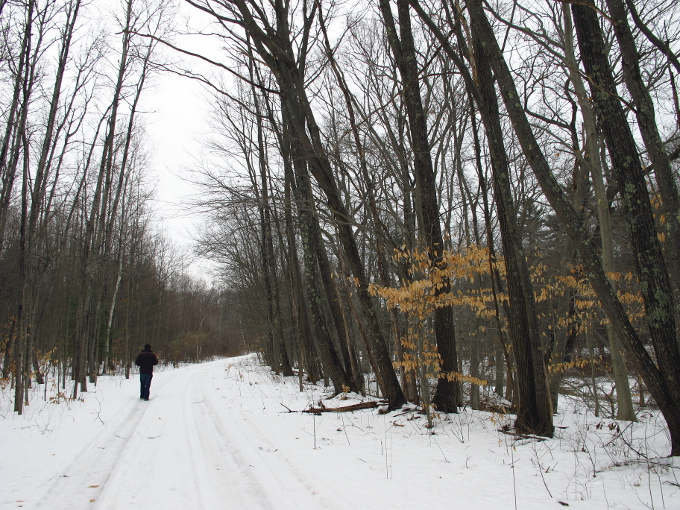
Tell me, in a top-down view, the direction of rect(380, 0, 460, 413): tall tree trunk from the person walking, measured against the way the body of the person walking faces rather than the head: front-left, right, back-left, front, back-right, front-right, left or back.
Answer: back-right

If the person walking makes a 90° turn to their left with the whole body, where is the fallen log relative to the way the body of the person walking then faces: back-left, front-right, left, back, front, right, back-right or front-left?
back-left

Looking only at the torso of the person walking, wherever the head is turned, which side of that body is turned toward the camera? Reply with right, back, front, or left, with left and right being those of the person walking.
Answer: back

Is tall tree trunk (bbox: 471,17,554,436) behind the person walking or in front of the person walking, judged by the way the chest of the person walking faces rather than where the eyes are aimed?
behind
